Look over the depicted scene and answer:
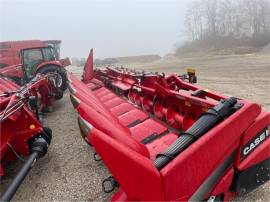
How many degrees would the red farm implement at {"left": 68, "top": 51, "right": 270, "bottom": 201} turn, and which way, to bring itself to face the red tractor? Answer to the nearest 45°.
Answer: approximately 90° to its right

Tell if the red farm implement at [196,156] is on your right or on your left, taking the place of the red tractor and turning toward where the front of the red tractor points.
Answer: on your left

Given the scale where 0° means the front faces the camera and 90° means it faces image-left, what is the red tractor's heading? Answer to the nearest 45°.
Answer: approximately 90°

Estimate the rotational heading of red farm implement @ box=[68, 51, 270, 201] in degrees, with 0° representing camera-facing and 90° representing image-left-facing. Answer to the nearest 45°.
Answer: approximately 45°
